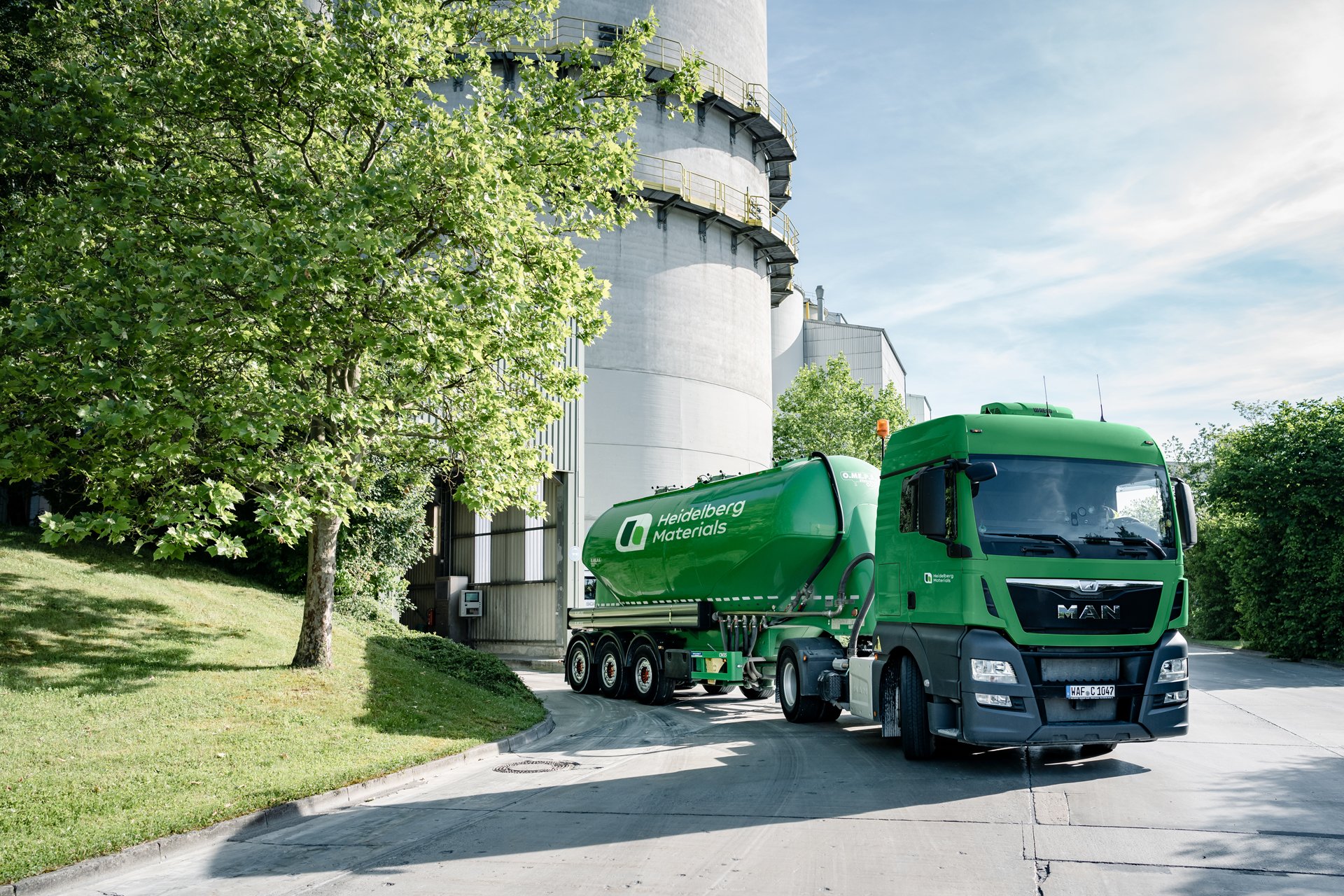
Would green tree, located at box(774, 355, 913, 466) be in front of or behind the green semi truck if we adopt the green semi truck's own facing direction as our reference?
behind

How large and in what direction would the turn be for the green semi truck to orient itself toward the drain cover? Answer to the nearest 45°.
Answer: approximately 135° to its right

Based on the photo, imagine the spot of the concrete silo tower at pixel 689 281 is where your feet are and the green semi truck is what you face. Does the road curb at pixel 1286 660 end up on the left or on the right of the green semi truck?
left

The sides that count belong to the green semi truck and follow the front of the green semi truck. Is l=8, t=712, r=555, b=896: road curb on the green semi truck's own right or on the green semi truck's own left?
on the green semi truck's own right

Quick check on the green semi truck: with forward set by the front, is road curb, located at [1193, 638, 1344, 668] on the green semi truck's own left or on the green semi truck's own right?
on the green semi truck's own left

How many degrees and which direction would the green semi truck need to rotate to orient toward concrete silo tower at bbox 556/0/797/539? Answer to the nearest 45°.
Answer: approximately 135° to its left

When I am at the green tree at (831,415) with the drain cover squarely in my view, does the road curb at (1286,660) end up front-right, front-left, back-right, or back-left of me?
front-left

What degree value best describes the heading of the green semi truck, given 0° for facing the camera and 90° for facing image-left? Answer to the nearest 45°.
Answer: approximately 315°

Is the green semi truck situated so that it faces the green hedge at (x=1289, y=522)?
no

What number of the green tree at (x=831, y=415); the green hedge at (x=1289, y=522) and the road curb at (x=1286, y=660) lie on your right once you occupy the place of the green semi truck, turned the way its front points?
0

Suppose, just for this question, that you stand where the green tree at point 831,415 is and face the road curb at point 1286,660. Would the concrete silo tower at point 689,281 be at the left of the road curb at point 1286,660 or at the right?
right

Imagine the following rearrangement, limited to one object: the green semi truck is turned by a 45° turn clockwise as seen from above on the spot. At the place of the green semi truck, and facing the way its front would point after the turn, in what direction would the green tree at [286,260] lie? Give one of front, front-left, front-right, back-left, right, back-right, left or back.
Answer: right
